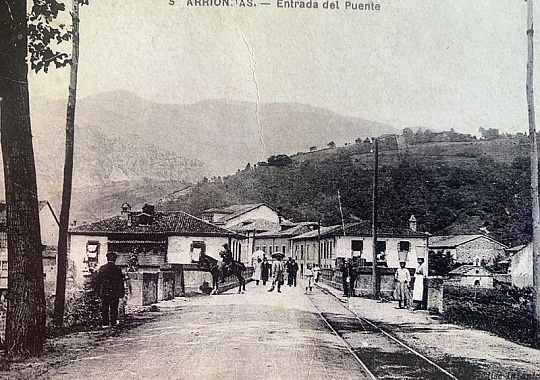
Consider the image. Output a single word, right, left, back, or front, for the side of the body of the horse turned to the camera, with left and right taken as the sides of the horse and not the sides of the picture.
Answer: left

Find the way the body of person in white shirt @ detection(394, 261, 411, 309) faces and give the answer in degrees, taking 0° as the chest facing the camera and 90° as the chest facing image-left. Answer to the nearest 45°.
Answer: approximately 0°

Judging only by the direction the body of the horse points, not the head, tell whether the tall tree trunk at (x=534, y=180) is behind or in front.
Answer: behind

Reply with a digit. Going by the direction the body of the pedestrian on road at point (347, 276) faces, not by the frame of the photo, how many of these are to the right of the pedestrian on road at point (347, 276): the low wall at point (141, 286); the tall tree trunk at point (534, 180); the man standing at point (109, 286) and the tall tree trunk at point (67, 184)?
3

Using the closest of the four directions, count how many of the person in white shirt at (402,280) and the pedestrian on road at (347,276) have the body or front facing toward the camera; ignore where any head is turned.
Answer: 2

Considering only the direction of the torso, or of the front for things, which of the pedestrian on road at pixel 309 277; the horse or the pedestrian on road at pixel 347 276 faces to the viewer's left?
the horse

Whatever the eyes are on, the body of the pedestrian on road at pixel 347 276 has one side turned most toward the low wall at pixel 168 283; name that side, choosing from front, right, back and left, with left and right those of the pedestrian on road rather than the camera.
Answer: right

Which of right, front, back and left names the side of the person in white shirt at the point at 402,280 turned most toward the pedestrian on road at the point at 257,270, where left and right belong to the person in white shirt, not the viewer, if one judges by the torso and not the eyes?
right

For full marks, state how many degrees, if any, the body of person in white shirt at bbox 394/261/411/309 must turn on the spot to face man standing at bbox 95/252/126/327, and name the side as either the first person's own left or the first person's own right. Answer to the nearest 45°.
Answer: approximately 90° to the first person's own right

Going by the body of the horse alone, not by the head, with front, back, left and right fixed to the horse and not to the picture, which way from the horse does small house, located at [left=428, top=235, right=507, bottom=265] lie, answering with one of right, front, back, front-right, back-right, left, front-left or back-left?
back
